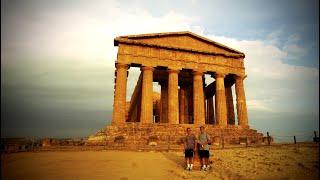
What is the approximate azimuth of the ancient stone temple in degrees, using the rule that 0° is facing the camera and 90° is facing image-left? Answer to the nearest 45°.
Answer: approximately 0°

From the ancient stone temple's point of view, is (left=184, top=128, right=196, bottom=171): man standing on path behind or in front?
in front

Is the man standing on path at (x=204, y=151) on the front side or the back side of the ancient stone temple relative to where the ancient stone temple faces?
on the front side
